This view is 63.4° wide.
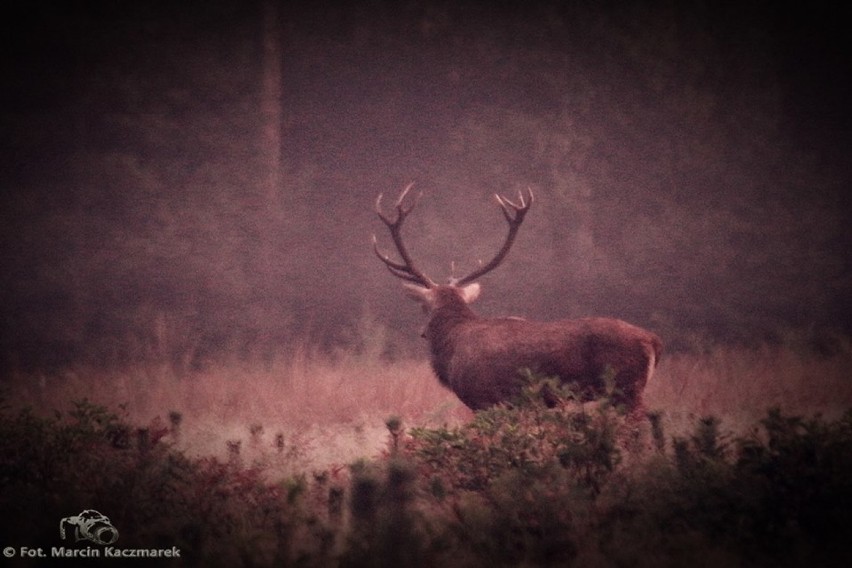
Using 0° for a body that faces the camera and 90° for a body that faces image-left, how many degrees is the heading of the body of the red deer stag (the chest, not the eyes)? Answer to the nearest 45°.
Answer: approximately 90°
